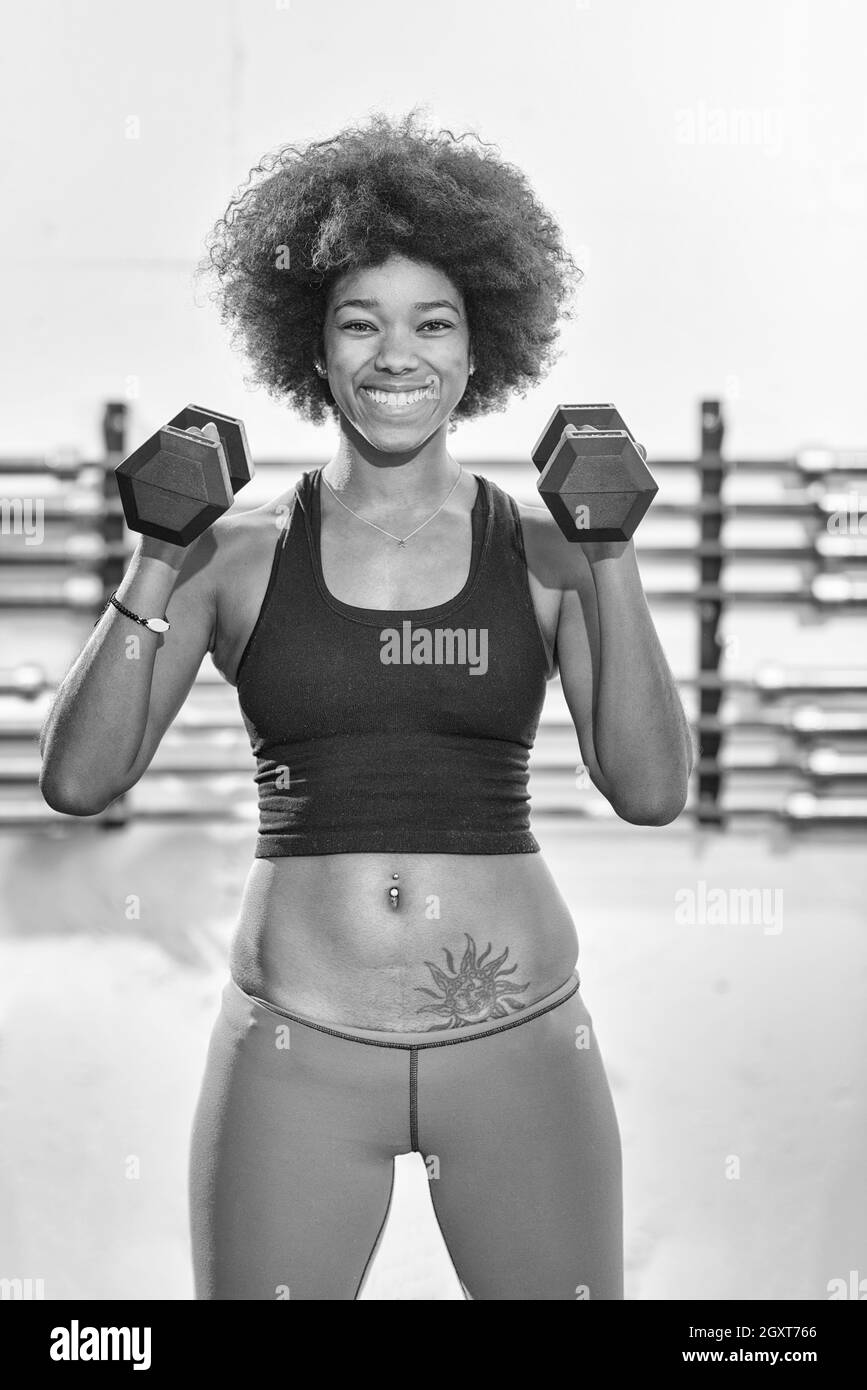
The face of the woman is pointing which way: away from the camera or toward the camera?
toward the camera

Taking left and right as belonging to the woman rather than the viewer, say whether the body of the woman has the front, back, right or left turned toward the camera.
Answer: front
